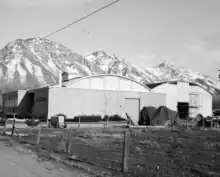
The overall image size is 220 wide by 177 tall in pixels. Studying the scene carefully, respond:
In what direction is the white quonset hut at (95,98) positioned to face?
toward the camera
